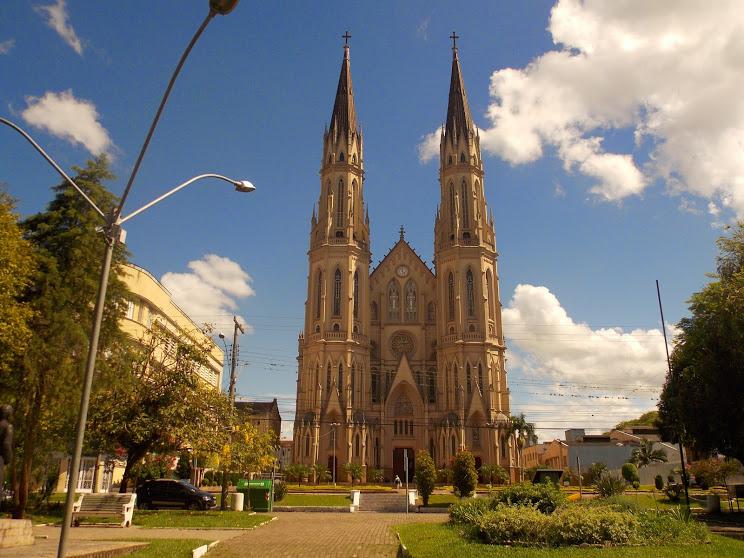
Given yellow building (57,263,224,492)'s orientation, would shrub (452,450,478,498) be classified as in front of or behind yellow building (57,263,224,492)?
in front

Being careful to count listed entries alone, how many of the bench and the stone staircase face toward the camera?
2

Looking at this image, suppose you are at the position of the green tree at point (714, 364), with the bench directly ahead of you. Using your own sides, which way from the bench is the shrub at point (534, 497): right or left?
left

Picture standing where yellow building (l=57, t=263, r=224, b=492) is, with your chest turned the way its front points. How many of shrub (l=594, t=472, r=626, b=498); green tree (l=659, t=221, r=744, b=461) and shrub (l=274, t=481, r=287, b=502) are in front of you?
3

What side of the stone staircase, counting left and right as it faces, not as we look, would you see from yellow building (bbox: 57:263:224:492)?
right

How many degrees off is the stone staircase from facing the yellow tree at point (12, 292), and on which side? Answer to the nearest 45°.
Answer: approximately 45° to its right

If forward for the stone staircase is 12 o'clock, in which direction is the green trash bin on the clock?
The green trash bin is roughly at 3 o'clock from the stone staircase.

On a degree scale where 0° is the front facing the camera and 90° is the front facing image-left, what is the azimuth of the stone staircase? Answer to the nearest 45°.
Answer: approximately 0°

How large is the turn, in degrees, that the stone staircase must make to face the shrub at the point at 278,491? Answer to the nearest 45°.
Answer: approximately 45° to its right

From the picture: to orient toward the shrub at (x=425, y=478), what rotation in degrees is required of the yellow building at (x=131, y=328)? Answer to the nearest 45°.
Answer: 0° — it already faces it

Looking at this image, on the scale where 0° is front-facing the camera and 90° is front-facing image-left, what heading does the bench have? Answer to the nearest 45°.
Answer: approximately 0°

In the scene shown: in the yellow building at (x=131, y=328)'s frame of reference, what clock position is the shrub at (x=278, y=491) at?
The shrub is roughly at 12 o'clock from the yellow building.
